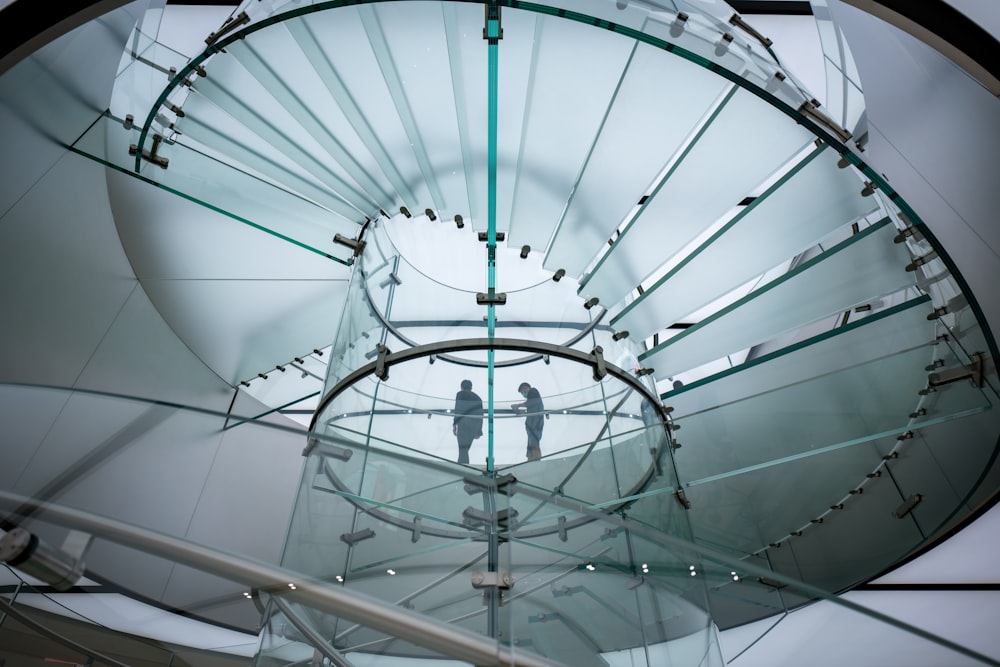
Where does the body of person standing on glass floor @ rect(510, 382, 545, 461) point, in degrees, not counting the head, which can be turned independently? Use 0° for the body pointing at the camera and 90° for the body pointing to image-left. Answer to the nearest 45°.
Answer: approximately 90°
